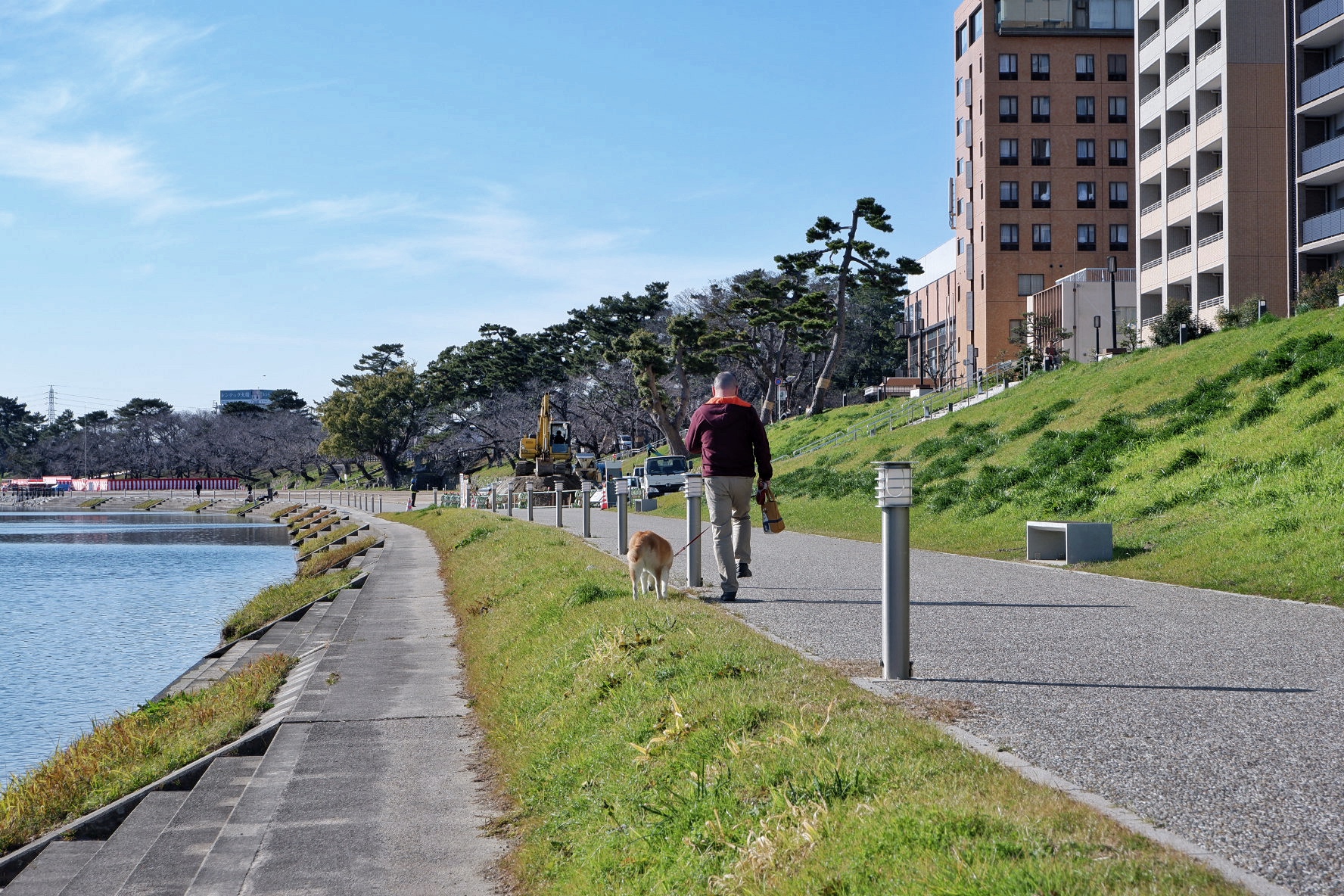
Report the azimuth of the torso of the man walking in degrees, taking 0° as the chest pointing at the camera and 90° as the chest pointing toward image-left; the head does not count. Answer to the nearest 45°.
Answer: approximately 180°

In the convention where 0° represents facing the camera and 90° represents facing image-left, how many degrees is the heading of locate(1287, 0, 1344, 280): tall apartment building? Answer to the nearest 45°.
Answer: approximately 45°

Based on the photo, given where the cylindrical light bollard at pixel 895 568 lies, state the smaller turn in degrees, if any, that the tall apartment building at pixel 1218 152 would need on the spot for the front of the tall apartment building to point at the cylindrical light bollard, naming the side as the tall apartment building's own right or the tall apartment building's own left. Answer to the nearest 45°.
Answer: approximately 45° to the tall apartment building's own left

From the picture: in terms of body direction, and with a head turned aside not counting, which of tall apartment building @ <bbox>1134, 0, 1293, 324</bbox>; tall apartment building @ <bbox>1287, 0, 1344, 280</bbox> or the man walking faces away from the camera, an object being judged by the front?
the man walking

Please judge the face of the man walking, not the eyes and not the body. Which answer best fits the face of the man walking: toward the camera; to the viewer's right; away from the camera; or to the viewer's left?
away from the camera

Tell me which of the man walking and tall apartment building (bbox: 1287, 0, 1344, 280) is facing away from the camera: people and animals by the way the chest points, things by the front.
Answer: the man walking
